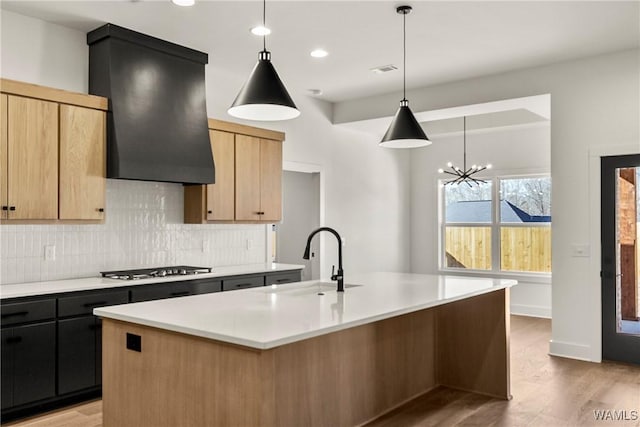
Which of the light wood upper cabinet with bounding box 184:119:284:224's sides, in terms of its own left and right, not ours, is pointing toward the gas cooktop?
right

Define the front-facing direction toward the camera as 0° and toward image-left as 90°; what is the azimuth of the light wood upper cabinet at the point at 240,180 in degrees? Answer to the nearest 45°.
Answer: approximately 315°

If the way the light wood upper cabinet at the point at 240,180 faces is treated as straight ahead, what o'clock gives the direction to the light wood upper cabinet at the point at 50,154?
the light wood upper cabinet at the point at 50,154 is roughly at 3 o'clock from the light wood upper cabinet at the point at 240,180.

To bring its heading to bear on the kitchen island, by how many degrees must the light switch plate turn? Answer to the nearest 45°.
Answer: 0° — it already faces it

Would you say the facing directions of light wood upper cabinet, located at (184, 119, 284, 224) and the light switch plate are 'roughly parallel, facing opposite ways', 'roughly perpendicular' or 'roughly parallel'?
roughly perpendicular
